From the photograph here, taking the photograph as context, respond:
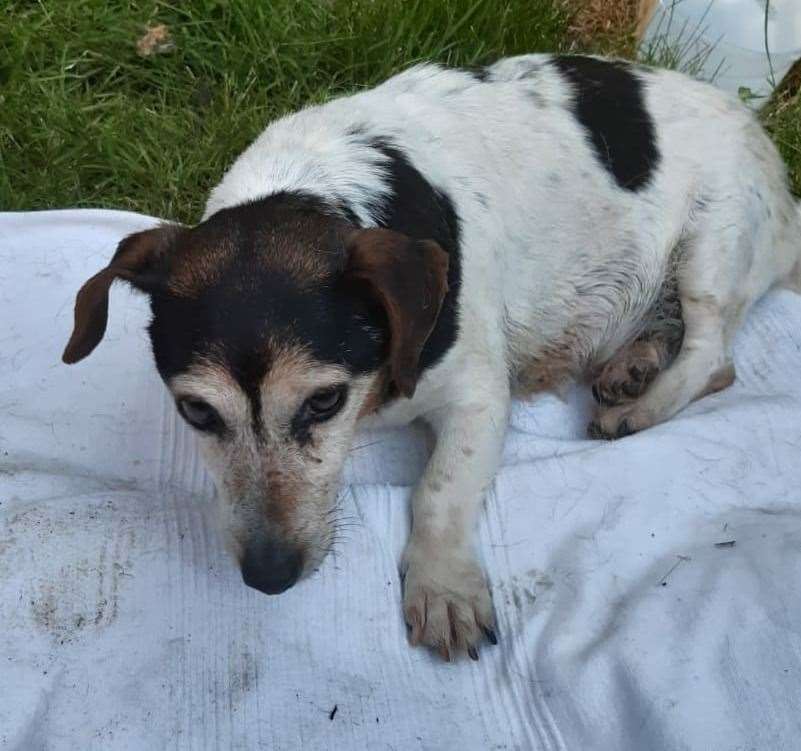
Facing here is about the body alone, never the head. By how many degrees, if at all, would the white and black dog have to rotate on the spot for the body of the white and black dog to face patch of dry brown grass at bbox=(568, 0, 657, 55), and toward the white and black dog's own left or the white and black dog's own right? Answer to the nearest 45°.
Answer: approximately 135° to the white and black dog's own right

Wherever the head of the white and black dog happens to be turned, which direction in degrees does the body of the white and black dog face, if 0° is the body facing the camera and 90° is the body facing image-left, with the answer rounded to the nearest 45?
approximately 45°

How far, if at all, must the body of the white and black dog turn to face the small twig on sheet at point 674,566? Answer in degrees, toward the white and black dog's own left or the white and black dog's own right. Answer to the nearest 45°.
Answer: approximately 135° to the white and black dog's own left

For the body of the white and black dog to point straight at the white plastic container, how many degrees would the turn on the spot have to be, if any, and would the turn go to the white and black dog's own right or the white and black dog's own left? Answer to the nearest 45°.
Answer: approximately 135° to the white and black dog's own right

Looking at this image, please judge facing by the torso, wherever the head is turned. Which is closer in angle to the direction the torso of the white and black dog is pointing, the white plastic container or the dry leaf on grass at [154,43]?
the dry leaf on grass

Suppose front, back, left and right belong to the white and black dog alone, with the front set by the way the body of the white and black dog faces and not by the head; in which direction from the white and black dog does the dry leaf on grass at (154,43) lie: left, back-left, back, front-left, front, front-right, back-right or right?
right

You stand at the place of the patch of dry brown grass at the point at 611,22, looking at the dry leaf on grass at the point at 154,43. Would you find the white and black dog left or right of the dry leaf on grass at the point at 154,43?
left

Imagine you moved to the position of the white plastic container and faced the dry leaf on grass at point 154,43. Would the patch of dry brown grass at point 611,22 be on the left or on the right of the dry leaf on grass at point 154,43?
right
